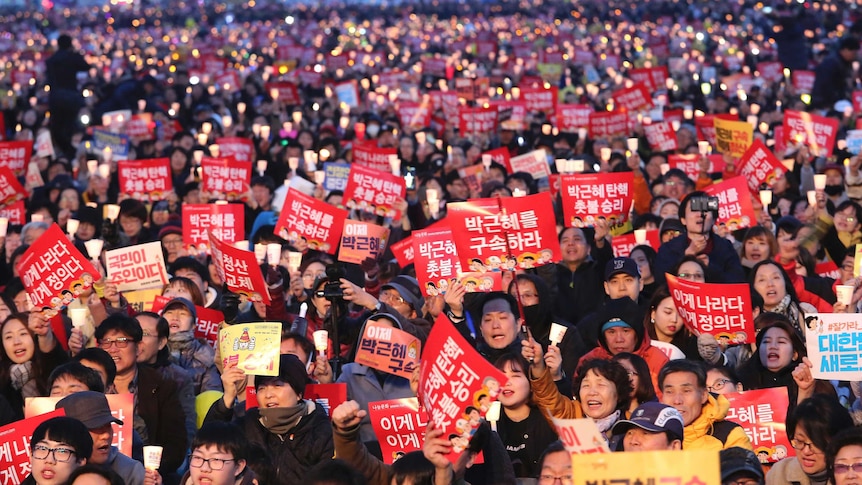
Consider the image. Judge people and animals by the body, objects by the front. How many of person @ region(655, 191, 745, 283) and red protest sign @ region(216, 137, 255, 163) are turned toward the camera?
2

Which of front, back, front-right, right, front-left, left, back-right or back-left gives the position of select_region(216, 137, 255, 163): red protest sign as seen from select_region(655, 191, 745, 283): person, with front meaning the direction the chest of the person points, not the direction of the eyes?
back-right

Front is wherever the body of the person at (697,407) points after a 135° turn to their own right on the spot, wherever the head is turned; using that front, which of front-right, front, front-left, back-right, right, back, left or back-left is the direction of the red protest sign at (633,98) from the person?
front

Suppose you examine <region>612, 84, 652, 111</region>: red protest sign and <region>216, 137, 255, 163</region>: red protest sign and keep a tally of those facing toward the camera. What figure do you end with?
2

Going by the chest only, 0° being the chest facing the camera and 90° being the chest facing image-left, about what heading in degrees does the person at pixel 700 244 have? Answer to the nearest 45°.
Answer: approximately 0°

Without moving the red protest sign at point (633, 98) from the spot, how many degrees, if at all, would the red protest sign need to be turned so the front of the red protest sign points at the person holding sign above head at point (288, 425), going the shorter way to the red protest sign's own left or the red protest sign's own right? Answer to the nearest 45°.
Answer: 0° — it already faces them

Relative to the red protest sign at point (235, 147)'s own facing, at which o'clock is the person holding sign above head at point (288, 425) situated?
The person holding sign above head is roughly at 12 o'clock from the red protest sign.

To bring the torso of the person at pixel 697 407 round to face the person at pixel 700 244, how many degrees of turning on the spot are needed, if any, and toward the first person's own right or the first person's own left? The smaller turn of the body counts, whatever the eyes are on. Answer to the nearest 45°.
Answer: approximately 135° to the first person's own right
